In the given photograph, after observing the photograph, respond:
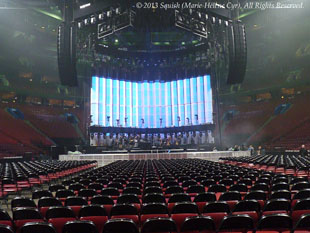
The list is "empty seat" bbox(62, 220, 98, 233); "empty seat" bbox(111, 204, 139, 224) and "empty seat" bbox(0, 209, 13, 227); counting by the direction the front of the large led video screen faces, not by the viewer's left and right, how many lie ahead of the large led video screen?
3

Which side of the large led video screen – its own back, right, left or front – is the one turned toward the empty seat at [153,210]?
front

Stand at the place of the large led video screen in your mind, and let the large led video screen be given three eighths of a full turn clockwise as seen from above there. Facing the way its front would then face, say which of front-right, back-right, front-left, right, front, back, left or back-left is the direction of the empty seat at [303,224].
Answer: back-left

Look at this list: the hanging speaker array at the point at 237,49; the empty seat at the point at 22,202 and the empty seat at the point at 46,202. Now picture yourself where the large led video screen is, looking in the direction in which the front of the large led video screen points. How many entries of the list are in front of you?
3

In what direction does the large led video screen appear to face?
toward the camera

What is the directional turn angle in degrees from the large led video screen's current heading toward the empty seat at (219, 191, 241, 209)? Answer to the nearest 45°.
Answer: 0° — it already faces it

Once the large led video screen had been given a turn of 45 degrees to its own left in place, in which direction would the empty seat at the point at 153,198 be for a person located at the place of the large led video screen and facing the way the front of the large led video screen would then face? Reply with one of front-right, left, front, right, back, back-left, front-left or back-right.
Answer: front-right

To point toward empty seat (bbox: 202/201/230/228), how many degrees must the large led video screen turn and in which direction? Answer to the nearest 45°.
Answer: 0° — it already faces it

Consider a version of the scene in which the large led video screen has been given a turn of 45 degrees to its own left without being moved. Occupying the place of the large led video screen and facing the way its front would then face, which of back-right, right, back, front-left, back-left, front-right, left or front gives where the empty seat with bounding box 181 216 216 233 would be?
front-right

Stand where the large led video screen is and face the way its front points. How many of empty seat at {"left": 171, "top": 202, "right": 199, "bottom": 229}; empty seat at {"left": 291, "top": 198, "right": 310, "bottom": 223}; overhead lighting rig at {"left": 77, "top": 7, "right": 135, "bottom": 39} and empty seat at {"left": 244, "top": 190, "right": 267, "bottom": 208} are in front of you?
4

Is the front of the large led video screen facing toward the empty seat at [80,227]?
yes

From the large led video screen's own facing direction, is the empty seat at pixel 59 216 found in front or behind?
in front

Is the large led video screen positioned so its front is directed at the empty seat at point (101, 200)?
yes

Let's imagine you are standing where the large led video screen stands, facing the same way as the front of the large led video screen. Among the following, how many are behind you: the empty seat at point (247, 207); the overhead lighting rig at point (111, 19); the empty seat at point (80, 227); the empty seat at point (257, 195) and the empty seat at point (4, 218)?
0

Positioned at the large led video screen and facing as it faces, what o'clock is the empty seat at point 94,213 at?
The empty seat is roughly at 12 o'clock from the large led video screen.

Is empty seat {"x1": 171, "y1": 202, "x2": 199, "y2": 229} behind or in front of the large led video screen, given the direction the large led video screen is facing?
in front

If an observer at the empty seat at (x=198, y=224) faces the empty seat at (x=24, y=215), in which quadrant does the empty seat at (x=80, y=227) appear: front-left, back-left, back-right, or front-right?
front-left

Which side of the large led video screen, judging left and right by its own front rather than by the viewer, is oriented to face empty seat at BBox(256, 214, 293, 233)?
front

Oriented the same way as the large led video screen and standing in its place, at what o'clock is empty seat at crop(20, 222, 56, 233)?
The empty seat is roughly at 12 o'clock from the large led video screen.
